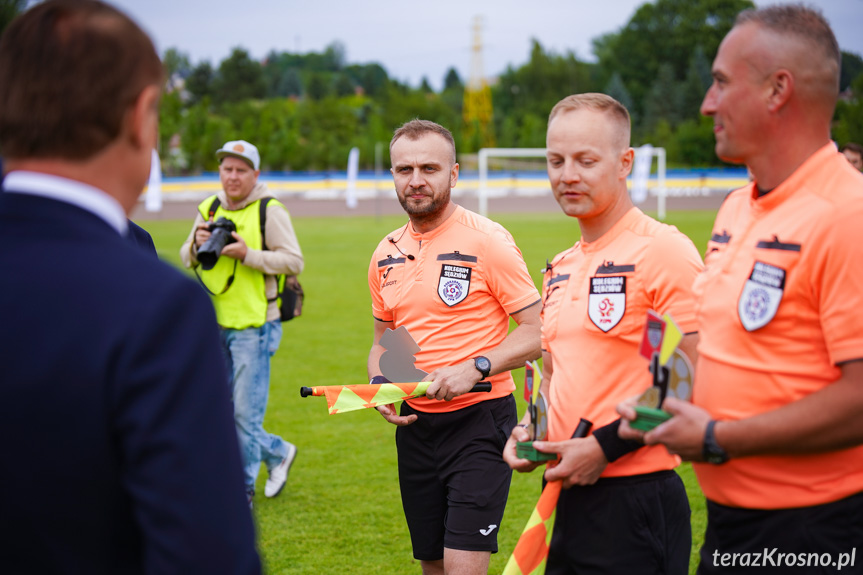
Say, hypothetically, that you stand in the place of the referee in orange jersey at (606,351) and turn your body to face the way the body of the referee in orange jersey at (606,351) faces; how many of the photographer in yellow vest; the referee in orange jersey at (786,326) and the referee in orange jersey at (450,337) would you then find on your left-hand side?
1

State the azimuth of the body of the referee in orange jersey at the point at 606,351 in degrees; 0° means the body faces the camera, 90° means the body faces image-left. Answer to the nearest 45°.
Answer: approximately 45°

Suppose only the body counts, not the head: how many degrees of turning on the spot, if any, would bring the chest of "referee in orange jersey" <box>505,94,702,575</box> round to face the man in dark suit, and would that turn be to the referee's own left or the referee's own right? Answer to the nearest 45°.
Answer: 0° — they already face them

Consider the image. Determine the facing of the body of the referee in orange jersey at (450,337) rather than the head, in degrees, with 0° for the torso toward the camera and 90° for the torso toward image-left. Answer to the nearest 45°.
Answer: approximately 45°

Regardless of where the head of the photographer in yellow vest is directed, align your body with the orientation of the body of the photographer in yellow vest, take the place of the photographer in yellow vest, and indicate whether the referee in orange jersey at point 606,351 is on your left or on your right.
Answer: on your left

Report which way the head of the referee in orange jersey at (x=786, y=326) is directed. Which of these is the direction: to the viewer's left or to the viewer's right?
to the viewer's left
